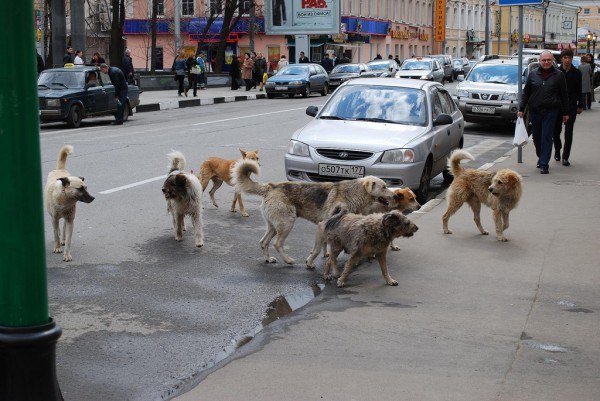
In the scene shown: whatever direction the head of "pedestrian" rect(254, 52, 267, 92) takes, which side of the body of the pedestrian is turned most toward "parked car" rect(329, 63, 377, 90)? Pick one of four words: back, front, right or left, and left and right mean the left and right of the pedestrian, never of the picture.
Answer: left

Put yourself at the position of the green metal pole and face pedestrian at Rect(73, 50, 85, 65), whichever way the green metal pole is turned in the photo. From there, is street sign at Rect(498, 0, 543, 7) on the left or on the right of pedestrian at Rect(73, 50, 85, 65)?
right

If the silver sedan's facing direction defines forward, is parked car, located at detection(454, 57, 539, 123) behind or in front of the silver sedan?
behind

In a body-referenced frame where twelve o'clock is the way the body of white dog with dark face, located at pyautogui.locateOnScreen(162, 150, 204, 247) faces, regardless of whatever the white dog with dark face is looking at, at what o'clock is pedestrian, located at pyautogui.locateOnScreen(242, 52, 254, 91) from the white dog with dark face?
The pedestrian is roughly at 6 o'clock from the white dog with dark face.

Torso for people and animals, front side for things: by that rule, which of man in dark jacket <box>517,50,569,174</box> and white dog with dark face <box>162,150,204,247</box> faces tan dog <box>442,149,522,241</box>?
the man in dark jacket

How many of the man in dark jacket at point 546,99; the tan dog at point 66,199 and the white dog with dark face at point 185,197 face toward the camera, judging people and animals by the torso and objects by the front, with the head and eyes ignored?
3

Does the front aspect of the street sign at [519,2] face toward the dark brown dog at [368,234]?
yes

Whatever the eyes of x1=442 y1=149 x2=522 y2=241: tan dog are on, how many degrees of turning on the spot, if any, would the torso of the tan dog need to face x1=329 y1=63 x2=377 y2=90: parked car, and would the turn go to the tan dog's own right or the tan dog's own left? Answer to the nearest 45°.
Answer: approximately 135° to the tan dog's own left
